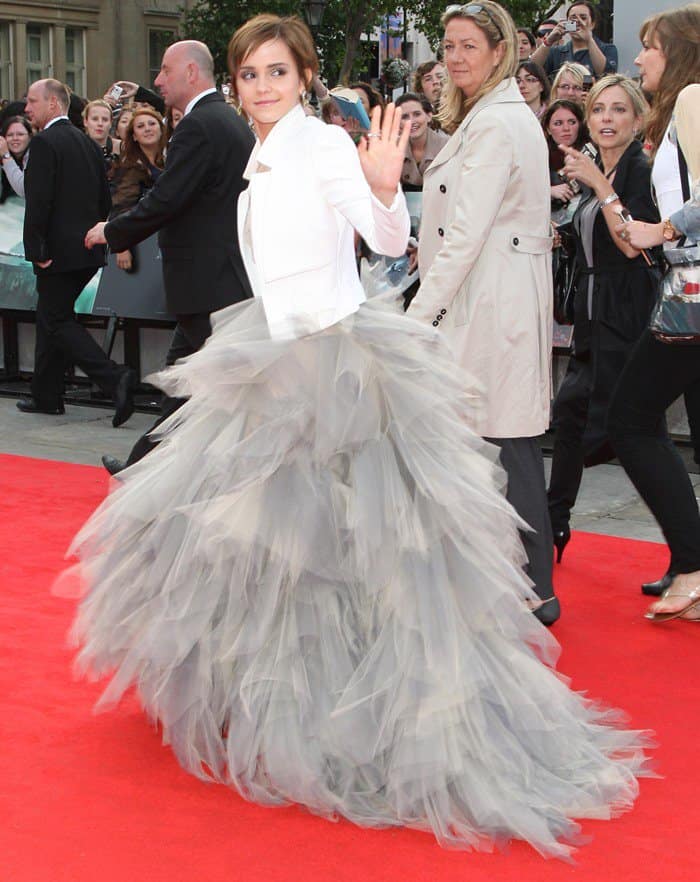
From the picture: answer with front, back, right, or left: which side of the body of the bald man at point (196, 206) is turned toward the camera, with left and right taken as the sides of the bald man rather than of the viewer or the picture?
left

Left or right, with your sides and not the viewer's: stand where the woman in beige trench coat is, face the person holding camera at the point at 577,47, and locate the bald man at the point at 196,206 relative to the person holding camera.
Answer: left

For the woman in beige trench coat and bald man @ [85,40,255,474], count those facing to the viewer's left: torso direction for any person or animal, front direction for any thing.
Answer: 2

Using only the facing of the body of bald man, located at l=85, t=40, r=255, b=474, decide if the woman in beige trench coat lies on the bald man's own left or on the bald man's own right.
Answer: on the bald man's own left

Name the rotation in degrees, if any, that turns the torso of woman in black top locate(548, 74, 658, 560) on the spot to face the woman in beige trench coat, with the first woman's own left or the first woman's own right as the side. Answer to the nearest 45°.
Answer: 0° — they already face them

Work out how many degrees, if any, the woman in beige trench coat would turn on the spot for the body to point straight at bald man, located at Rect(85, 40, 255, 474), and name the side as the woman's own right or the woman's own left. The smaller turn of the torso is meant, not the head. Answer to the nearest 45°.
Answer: approximately 45° to the woman's own right

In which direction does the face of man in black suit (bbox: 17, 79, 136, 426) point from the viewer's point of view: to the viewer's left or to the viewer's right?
to the viewer's left

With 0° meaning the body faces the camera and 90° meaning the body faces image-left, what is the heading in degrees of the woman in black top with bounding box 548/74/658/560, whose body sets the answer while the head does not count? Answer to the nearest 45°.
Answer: approximately 45°

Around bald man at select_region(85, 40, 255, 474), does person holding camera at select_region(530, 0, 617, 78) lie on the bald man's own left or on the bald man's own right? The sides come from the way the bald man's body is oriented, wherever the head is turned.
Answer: on the bald man's own right

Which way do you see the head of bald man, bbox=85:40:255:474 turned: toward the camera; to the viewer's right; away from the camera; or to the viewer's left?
to the viewer's left

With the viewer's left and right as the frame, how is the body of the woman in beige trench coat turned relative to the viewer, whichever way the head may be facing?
facing to the left of the viewer

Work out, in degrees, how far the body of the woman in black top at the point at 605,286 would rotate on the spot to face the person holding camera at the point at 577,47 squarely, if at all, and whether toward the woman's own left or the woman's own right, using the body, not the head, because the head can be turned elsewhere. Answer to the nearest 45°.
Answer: approximately 135° to the woman's own right
